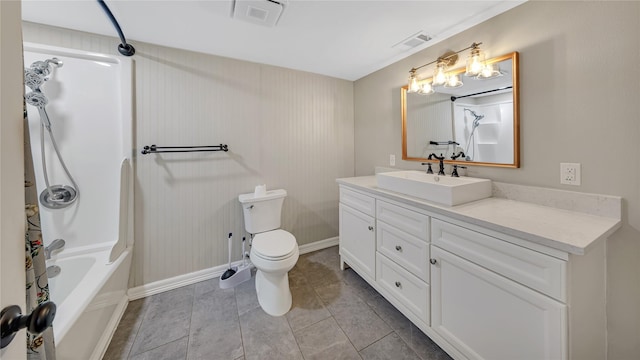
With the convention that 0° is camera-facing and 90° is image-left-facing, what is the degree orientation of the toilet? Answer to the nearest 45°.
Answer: approximately 315°

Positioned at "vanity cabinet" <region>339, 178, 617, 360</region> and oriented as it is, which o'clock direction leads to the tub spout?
The tub spout is roughly at 1 o'clock from the vanity cabinet.

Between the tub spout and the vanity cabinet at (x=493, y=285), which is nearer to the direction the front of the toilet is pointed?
the vanity cabinet

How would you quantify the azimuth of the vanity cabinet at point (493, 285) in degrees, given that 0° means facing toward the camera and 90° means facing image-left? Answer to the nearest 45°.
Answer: approximately 45°

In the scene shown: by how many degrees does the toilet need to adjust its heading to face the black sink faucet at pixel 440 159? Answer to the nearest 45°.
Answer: approximately 45° to its left
